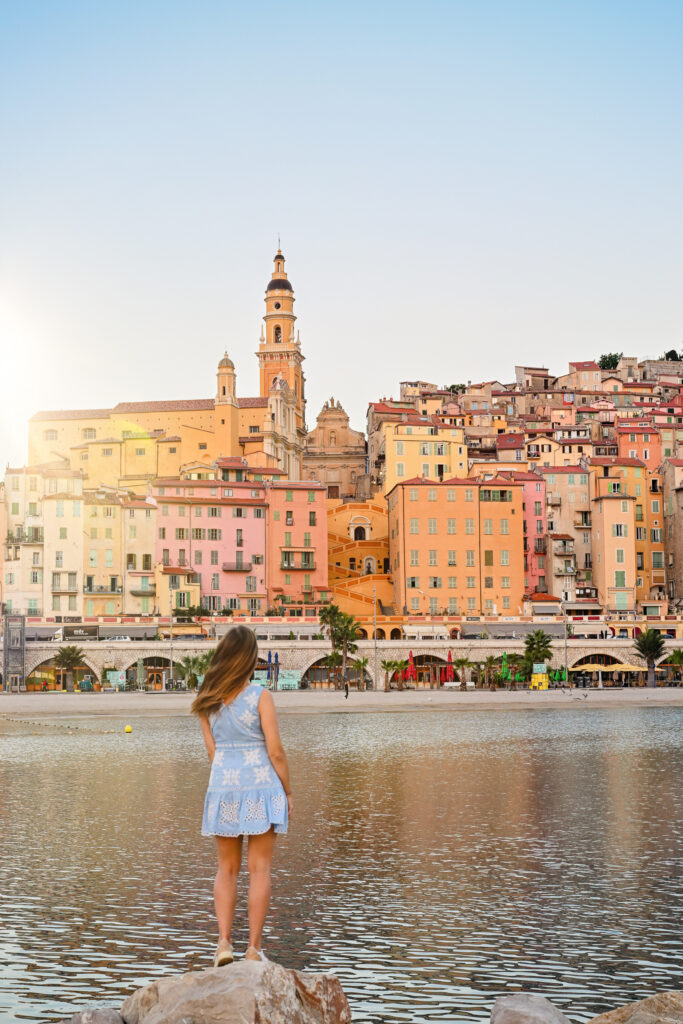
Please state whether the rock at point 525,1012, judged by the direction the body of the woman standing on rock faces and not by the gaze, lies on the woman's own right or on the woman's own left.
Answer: on the woman's own right

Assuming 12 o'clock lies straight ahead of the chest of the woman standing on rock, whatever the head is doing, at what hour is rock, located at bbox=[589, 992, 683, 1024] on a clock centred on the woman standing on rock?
The rock is roughly at 3 o'clock from the woman standing on rock.

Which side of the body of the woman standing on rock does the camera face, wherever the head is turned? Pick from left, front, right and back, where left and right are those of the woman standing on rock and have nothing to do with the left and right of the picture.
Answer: back
